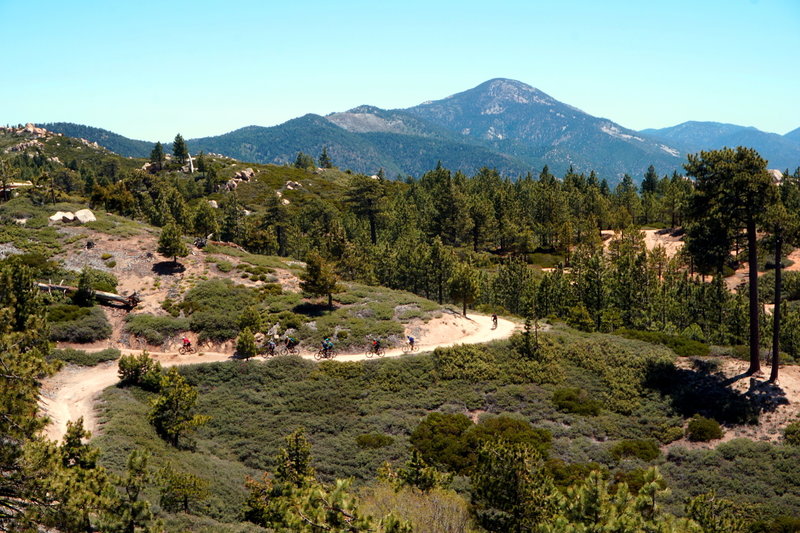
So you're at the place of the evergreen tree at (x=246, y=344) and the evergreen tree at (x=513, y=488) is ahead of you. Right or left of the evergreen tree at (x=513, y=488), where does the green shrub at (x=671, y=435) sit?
left

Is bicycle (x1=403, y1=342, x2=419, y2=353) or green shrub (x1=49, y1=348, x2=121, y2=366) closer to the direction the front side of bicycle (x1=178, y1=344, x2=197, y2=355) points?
the green shrub

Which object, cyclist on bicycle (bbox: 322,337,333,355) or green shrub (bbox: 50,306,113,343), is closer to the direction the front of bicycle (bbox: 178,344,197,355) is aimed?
the green shrub

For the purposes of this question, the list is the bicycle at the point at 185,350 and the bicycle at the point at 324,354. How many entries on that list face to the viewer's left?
2

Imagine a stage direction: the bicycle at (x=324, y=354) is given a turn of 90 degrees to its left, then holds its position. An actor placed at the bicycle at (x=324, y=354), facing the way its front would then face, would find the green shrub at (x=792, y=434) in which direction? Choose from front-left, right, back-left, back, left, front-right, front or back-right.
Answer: front-left

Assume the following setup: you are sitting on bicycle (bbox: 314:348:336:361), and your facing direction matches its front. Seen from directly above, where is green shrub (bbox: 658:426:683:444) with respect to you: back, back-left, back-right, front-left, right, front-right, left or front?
back-left

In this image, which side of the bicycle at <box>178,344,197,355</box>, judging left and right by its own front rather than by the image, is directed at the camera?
left

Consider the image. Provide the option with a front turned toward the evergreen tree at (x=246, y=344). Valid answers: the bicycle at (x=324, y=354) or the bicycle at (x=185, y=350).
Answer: the bicycle at (x=324, y=354)

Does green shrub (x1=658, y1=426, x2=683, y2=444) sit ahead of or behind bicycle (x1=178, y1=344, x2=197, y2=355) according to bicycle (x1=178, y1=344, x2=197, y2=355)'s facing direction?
behind

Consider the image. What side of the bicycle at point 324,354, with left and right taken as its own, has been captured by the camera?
left

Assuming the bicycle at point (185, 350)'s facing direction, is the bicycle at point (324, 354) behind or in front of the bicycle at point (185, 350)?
behind

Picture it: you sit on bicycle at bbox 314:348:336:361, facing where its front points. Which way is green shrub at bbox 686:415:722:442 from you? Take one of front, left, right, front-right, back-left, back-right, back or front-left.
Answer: back-left

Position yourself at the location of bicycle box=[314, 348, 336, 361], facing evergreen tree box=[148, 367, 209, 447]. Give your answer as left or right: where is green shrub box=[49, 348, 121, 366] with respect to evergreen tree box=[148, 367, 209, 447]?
right
